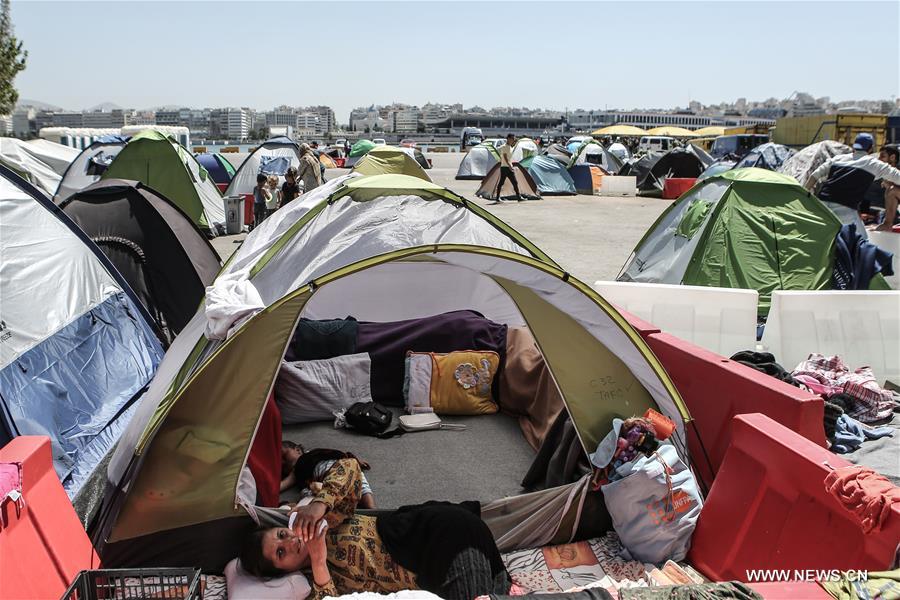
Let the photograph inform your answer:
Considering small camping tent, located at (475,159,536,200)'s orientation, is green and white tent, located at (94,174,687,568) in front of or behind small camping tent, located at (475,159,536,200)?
in front

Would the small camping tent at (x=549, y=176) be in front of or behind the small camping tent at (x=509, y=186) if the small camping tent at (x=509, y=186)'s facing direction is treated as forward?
behind

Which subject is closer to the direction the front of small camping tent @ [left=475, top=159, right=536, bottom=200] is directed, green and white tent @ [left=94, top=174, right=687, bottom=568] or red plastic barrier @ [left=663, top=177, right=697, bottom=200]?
the green and white tent

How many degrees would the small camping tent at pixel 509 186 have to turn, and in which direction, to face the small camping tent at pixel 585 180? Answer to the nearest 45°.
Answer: approximately 135° to its left

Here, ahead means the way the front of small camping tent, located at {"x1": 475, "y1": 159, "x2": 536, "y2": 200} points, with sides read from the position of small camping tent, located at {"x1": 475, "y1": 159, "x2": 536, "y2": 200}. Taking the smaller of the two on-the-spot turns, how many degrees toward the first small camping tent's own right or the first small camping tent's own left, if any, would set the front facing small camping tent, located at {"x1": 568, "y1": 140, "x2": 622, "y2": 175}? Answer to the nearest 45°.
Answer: approximately 180°

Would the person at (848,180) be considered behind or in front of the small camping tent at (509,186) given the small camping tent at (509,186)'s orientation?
in front

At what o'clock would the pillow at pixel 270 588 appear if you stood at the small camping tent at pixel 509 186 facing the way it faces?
The pillow is roughly at 12 o'clock from the small camping tent.

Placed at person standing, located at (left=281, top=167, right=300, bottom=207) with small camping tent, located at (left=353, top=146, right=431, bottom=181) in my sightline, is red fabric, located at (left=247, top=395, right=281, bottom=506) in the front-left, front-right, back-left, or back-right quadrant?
back-right

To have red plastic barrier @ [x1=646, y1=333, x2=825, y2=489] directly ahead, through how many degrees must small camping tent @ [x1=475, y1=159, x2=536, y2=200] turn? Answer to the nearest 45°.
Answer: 0° — it already faces it

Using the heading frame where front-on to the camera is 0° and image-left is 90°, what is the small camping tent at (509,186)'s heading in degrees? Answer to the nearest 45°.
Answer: approximately 0°

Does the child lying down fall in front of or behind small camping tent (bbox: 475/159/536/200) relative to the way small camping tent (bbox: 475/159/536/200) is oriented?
in front

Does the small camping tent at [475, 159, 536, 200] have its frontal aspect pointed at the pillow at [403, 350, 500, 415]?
yes

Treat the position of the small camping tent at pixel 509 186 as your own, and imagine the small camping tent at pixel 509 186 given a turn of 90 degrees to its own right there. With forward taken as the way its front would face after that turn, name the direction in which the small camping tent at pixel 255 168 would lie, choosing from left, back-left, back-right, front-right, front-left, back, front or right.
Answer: front-left
